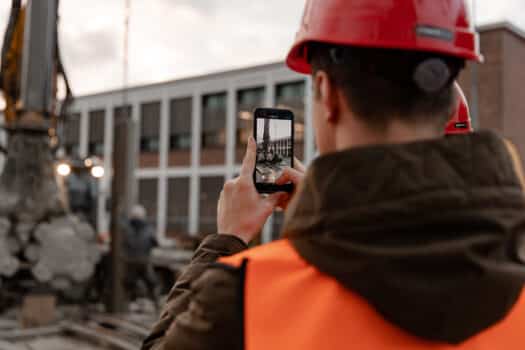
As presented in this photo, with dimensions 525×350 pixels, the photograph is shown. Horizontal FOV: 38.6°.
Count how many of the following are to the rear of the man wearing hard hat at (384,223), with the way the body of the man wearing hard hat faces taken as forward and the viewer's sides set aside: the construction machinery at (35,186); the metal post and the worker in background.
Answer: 0

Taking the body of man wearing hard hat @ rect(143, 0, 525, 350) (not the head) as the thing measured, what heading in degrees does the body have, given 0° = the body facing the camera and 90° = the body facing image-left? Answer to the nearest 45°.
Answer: approximately 135°

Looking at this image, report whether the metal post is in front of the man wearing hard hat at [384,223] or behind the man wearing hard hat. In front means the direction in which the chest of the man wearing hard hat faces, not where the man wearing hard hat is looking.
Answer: in front

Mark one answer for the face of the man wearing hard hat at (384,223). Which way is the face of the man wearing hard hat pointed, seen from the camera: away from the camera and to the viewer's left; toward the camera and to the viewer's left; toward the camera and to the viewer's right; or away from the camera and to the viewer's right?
away from the camera and to the viewer's left
